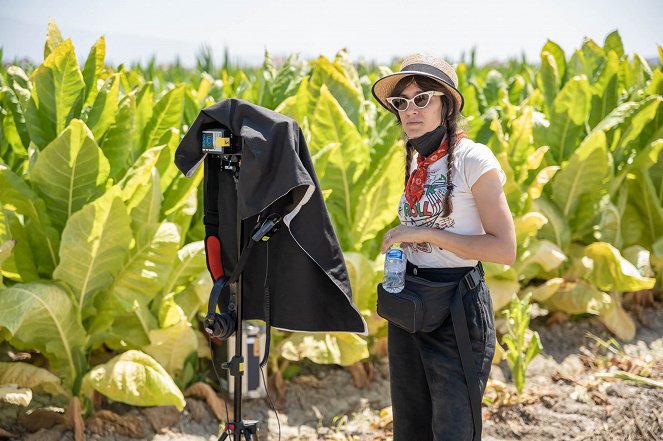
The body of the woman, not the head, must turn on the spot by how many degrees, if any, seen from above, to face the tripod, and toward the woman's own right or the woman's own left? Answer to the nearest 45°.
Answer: approximately 45° to the woman's own right

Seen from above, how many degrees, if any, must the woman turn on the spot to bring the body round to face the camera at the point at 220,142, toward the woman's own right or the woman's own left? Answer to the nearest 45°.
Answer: approximately 45° to the woman's own right

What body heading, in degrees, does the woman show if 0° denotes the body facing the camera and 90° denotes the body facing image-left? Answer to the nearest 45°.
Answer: approximately 45°
